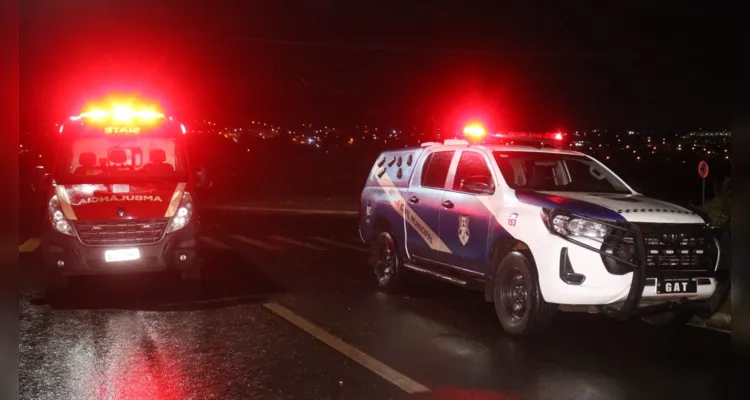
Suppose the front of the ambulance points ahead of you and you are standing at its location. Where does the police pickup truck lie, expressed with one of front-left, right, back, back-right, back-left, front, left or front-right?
front-left

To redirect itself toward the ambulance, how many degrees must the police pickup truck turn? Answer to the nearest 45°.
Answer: approximately 135° to its right

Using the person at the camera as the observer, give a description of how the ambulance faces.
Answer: facing the viewer

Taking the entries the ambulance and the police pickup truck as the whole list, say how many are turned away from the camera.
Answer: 0

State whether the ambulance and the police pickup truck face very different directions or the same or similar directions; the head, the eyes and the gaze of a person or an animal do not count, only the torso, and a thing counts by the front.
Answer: same or similar directions

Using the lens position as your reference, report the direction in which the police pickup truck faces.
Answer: facing the viewer and to the right of the viewer
